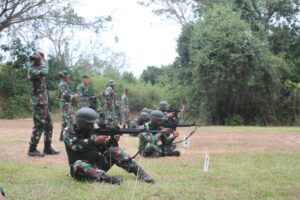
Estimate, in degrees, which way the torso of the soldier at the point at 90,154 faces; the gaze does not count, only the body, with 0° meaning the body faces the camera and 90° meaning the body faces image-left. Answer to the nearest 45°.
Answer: approximately 270°

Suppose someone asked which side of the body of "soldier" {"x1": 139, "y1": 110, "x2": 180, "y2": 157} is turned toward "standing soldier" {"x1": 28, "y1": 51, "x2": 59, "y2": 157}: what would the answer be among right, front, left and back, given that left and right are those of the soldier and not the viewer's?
back

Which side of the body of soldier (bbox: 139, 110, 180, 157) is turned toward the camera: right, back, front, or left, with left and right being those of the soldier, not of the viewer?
right

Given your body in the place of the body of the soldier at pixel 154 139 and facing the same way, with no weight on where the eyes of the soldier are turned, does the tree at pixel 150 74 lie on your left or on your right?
on your left

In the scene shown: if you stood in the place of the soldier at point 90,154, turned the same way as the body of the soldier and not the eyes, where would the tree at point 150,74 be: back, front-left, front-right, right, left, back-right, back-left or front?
left

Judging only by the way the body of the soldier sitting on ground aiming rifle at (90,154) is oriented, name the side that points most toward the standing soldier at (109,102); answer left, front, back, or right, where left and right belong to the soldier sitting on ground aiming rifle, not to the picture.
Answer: left

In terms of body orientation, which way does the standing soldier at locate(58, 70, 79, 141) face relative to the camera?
to the viewer's right
